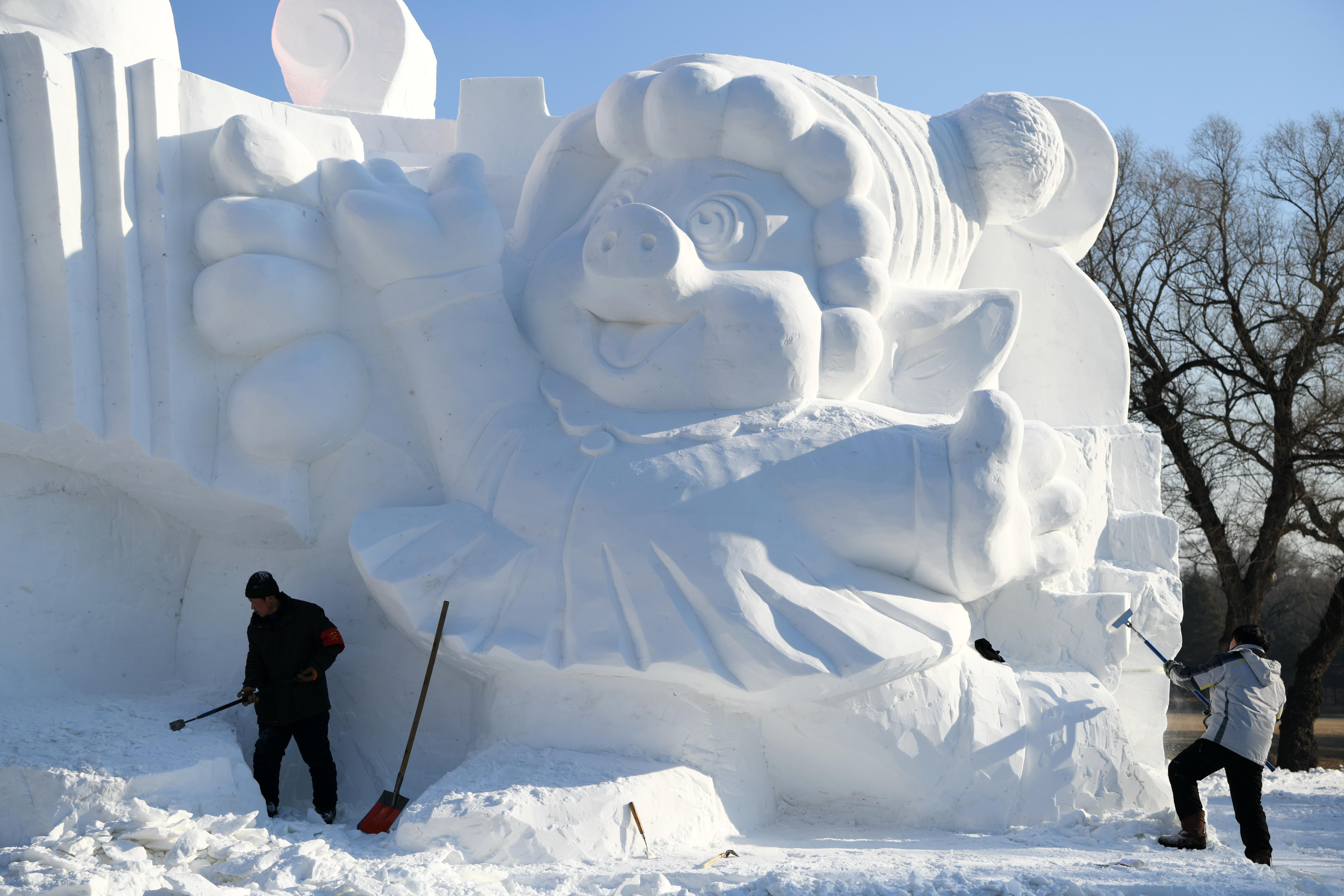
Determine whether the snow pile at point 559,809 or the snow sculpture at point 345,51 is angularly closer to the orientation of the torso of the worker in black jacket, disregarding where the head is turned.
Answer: the snow pile

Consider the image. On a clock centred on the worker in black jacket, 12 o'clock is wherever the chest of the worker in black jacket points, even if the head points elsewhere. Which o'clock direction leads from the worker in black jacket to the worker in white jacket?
The worker in white jacket is roughly at 8 o'clock from the worker in black jacket.

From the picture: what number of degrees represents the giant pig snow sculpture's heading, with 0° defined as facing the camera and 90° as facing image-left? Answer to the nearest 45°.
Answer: approximately 45°

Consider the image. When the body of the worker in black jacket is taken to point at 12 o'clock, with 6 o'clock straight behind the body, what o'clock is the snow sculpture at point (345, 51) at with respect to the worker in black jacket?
The snow sculpture is roughly at 5 o'clock from the worker in black jacket.

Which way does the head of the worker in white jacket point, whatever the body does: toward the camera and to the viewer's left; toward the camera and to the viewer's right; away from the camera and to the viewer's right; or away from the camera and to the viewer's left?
away from the camera and to the viewer's left

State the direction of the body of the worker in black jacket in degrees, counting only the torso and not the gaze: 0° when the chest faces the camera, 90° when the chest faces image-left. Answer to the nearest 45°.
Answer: approximately 45°

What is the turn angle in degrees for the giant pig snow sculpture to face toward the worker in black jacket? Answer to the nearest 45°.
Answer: approximately 45° to its right
